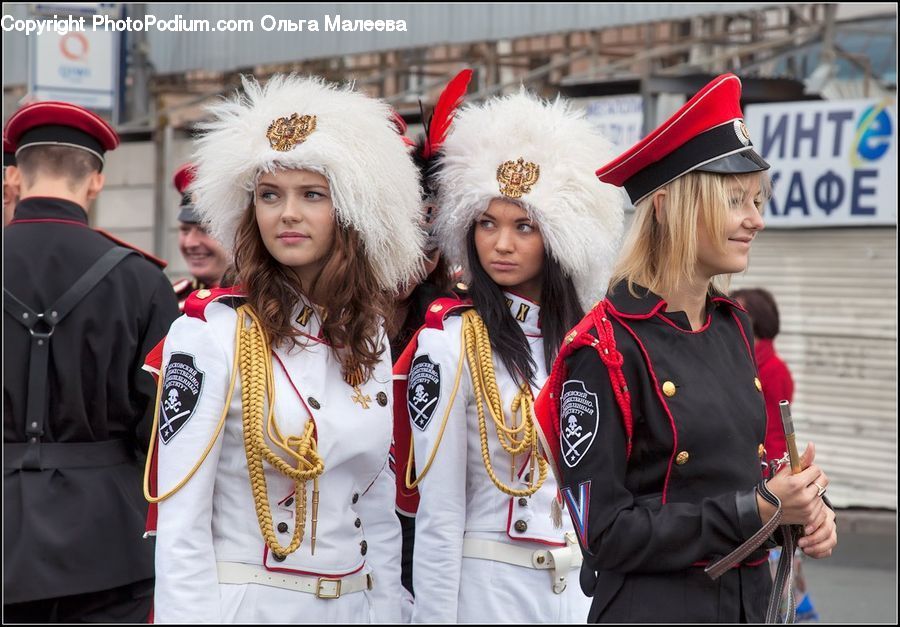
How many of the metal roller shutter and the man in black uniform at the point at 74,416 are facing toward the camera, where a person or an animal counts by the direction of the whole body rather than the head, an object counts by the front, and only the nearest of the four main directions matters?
1

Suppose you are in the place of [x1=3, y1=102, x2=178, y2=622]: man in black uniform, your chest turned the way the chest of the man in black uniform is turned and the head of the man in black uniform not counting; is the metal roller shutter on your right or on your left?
on your right

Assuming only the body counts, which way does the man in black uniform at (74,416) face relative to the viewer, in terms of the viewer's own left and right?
facing away from the viewer

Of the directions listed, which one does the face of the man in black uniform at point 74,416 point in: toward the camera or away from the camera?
away from the camera

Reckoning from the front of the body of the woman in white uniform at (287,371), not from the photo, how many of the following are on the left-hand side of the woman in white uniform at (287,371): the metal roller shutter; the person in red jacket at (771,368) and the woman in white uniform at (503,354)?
3

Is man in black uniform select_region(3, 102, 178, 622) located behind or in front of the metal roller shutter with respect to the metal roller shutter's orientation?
in front

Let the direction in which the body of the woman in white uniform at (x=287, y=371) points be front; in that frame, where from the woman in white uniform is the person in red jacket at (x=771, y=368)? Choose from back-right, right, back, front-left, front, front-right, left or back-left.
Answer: left

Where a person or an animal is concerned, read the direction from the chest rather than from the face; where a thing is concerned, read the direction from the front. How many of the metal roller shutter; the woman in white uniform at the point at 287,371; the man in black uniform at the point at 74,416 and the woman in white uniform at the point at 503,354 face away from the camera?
1

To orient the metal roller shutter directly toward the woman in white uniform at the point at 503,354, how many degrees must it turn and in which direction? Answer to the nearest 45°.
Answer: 0° — it already faces them

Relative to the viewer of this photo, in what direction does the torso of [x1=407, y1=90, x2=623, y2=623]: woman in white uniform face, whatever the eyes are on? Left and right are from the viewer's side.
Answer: facing the viewer and to the right of the viewer

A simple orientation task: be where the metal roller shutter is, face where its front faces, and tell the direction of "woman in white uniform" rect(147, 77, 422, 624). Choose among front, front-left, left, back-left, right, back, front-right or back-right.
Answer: front

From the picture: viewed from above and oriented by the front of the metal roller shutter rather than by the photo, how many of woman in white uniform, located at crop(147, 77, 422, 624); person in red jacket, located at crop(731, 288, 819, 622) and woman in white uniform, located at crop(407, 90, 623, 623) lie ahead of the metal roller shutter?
3

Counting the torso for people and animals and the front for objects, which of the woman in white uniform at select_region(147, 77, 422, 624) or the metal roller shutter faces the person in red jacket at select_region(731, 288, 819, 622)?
the metal roller shutter

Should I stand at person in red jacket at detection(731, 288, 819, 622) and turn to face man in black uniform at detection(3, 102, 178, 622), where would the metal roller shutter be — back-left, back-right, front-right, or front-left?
back-right

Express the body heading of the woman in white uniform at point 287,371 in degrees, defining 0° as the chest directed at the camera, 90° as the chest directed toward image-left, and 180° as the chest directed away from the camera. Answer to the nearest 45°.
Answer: approximately 315°

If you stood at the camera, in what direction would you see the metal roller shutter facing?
facing the viewer
